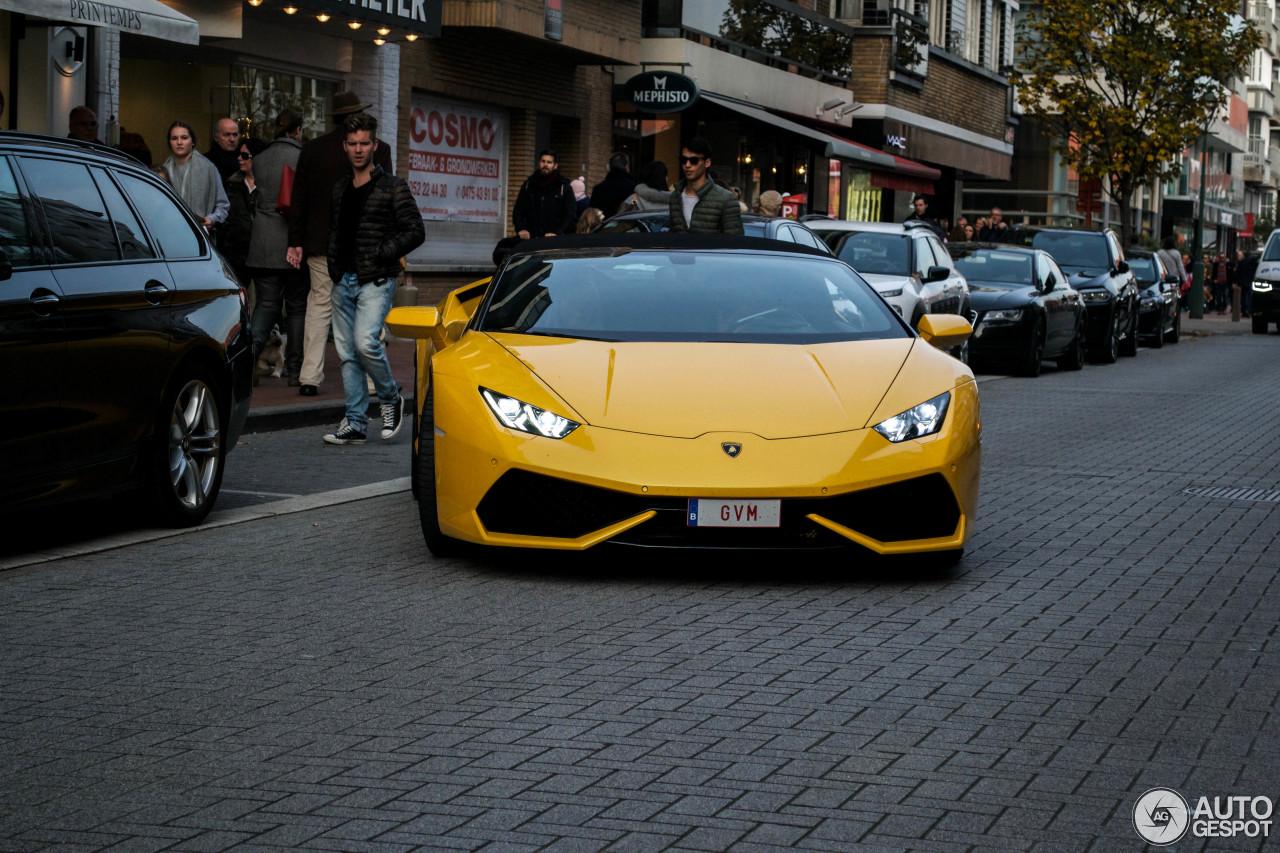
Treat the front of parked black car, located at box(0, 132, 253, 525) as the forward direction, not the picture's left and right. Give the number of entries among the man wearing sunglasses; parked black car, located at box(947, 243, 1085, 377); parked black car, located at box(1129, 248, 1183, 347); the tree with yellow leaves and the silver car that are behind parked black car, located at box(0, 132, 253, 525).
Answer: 5

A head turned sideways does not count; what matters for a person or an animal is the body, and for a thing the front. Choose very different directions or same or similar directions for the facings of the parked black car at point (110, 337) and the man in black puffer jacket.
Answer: same or similar directions

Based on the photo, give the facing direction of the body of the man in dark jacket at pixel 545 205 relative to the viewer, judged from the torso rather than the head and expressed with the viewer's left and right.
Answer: facing the viewer

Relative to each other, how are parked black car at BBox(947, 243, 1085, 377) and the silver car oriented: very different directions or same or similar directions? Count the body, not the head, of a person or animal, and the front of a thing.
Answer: same or similar directions

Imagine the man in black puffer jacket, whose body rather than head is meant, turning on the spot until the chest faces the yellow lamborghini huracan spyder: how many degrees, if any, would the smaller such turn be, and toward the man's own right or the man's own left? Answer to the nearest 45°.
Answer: approximately 45° to the man's own left

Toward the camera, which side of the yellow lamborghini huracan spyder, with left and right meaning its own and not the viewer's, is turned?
front

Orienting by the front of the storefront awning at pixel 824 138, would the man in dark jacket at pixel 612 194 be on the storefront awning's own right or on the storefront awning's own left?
on the storefront awning's own right

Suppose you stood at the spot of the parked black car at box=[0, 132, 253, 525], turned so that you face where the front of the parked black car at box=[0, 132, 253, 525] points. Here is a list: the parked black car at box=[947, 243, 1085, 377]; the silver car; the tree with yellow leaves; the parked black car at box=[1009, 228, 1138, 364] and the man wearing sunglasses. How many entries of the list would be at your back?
5

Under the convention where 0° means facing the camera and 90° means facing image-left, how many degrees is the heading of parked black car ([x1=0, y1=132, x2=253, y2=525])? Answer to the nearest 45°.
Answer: approximately 45°

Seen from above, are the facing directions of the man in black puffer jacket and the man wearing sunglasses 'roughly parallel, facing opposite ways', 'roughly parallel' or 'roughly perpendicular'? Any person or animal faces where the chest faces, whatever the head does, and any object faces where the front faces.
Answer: roughly parallel

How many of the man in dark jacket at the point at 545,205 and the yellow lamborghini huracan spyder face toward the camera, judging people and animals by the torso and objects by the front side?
2

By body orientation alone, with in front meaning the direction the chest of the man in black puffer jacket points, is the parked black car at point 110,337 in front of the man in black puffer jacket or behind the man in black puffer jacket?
in front

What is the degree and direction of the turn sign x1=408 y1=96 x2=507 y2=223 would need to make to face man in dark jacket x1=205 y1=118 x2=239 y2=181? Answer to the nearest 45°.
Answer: approximately 45° to its right

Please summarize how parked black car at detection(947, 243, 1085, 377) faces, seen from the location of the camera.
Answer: facing the viewer and to the left of the viewer

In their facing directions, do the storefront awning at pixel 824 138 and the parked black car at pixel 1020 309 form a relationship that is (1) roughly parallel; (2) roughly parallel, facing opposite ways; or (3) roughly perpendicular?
roughly perpendicular

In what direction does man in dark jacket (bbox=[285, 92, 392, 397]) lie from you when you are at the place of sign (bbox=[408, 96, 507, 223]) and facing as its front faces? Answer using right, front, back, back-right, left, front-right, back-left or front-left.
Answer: front-right

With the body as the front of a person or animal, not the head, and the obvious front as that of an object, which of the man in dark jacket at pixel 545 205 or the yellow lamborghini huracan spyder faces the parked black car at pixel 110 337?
the man in dark jacket
